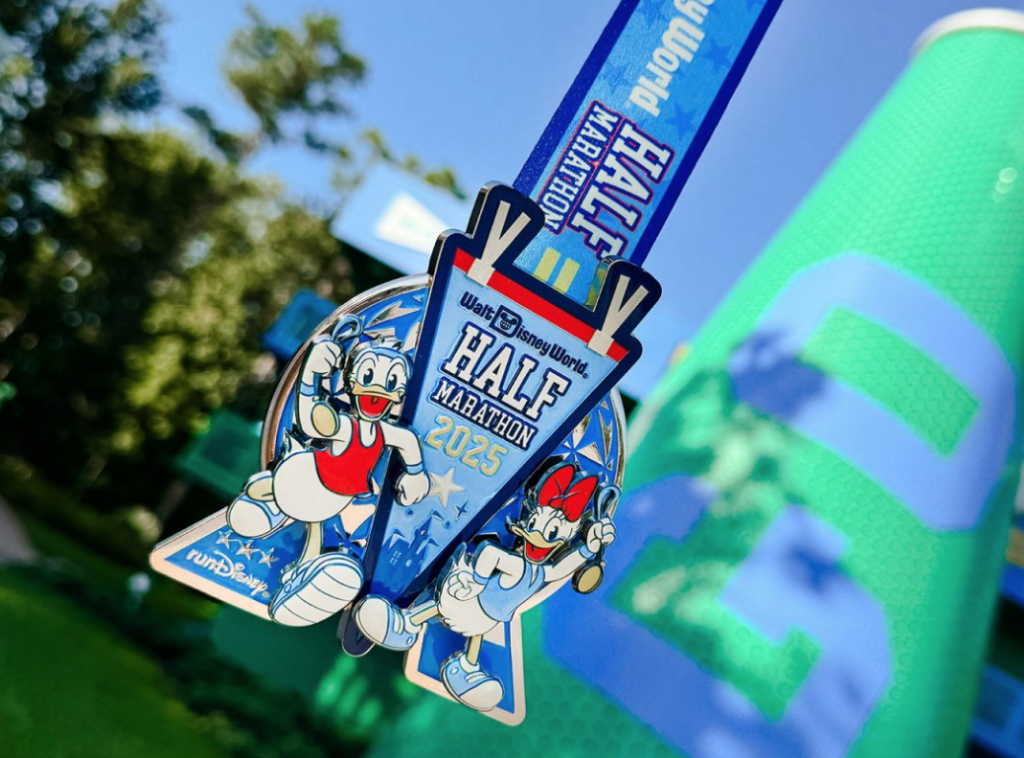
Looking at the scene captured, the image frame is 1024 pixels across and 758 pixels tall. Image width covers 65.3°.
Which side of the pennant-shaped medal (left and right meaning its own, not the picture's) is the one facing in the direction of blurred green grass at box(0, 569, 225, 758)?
back

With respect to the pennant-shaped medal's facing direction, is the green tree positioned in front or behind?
behind

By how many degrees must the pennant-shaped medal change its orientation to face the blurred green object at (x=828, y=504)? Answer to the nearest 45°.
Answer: approximately 135° to its left

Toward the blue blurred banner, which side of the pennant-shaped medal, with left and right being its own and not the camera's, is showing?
back

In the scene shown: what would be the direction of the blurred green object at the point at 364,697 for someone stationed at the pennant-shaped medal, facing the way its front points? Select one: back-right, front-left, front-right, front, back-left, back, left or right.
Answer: back

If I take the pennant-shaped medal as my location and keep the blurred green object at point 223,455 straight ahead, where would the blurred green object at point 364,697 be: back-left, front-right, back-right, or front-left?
front-right

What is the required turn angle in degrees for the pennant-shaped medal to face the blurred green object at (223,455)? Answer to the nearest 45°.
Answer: approximately 180°

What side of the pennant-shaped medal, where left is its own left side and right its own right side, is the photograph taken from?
front
